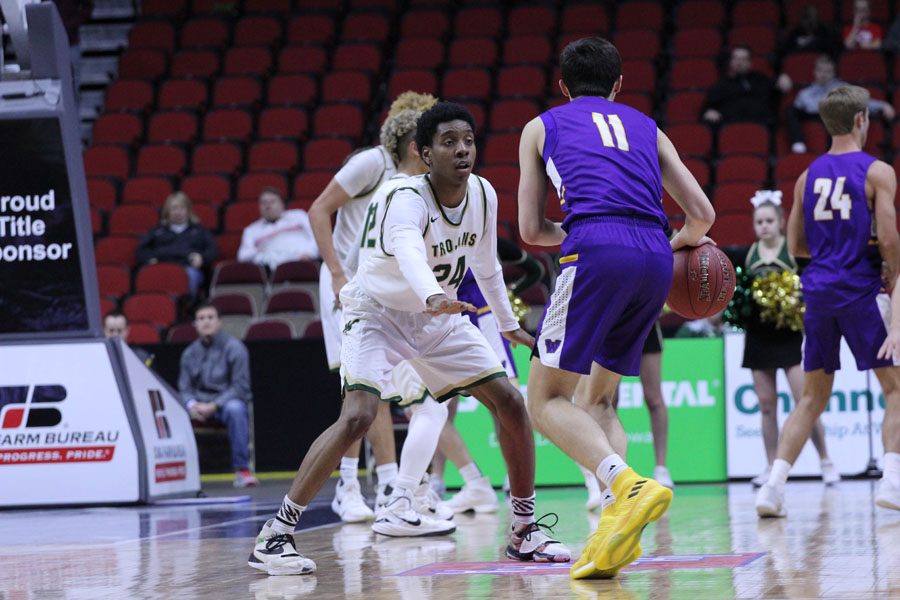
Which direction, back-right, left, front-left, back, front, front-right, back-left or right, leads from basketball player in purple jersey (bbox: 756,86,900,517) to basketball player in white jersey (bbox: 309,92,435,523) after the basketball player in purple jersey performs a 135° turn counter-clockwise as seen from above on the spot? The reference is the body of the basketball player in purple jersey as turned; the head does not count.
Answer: front

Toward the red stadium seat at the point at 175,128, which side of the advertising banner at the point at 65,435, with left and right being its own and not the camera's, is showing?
back

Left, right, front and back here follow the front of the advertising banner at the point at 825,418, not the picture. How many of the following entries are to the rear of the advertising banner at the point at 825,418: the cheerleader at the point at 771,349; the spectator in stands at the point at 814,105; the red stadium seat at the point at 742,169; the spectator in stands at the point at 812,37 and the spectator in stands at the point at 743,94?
4

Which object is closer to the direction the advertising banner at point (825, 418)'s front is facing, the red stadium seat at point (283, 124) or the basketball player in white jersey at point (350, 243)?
the basketball player in white jersey

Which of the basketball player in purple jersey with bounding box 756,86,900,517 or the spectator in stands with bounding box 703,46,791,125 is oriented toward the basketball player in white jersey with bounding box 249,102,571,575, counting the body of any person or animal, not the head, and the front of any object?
the spectator in stands

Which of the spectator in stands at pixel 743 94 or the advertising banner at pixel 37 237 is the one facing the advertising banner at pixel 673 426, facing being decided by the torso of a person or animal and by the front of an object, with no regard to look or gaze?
the spectator in stands

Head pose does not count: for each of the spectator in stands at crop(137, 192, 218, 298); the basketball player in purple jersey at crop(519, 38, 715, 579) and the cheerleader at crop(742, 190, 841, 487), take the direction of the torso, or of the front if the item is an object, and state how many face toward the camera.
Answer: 2

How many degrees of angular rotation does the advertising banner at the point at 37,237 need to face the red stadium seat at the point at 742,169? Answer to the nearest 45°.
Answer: approximately 135° to its left

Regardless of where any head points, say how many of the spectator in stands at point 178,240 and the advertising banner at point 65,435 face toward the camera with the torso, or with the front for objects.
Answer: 2

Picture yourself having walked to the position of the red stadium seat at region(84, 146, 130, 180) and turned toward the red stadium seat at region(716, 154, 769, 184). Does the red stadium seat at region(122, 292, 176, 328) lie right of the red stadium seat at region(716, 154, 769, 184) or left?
right

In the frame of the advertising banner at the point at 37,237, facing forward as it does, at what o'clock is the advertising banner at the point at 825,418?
the advertising banner at the point at 825,418 is roughly at 9 o'clock from the advertising banner at the point at 37,237.

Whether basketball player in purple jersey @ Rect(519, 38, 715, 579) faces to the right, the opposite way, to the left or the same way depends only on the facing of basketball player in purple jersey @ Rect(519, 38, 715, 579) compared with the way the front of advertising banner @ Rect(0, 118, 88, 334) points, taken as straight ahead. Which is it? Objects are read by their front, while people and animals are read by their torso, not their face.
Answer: the opposite way

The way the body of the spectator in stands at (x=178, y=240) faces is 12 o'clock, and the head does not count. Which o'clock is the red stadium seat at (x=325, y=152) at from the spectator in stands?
The red stadium seat is roughly at 8 o'clock from the spectator in stands.

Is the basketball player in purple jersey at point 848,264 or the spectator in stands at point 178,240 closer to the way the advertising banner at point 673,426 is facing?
the basketball player in purple jersey

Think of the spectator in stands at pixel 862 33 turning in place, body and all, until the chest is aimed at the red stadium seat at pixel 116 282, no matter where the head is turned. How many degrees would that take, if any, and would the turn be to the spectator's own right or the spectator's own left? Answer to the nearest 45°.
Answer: approximately 45° to the spectator's own right
